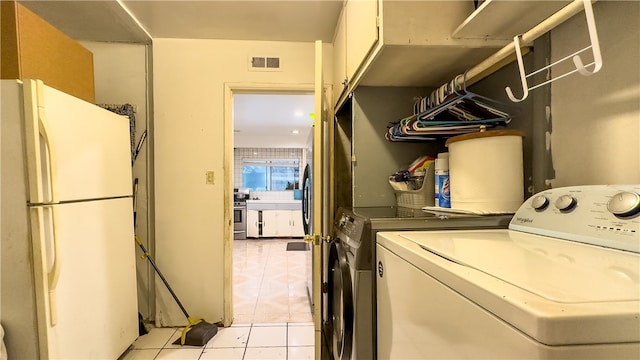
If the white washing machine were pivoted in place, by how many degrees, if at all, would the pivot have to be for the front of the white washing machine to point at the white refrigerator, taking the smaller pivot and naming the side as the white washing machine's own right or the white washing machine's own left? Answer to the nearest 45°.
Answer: approximately 45° to the white washing machine's own right

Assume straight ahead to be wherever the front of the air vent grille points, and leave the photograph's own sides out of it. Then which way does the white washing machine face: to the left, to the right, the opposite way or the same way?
to the right

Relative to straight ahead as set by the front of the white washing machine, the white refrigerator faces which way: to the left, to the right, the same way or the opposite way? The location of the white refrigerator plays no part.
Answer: the opposite way

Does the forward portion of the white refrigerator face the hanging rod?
yes

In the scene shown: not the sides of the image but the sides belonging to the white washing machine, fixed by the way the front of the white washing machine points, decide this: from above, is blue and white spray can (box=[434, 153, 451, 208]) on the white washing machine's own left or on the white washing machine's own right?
on the white washing machine's own right

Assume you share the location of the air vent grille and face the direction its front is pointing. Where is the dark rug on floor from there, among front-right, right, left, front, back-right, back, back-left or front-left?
back

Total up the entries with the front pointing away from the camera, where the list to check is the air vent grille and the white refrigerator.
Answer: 0

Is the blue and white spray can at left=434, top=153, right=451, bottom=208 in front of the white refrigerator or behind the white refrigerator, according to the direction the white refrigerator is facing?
in front

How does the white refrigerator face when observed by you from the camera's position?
facing the viewer and to the right of the viewer

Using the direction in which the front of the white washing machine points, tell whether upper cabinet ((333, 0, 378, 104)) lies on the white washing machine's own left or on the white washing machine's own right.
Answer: on the white washing machine's own right

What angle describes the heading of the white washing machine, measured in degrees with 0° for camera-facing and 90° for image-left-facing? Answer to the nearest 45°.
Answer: approximately 45°

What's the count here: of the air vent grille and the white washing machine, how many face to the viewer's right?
0

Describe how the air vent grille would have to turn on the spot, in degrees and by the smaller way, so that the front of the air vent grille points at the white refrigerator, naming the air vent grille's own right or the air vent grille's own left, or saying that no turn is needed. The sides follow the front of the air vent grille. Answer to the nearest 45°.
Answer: approximately 45° to the air vent grille's own right

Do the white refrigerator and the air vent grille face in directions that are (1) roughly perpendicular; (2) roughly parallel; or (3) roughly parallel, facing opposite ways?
roughly perpendicular

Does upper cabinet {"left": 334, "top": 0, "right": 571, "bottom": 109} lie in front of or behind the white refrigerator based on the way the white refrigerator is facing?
in front
